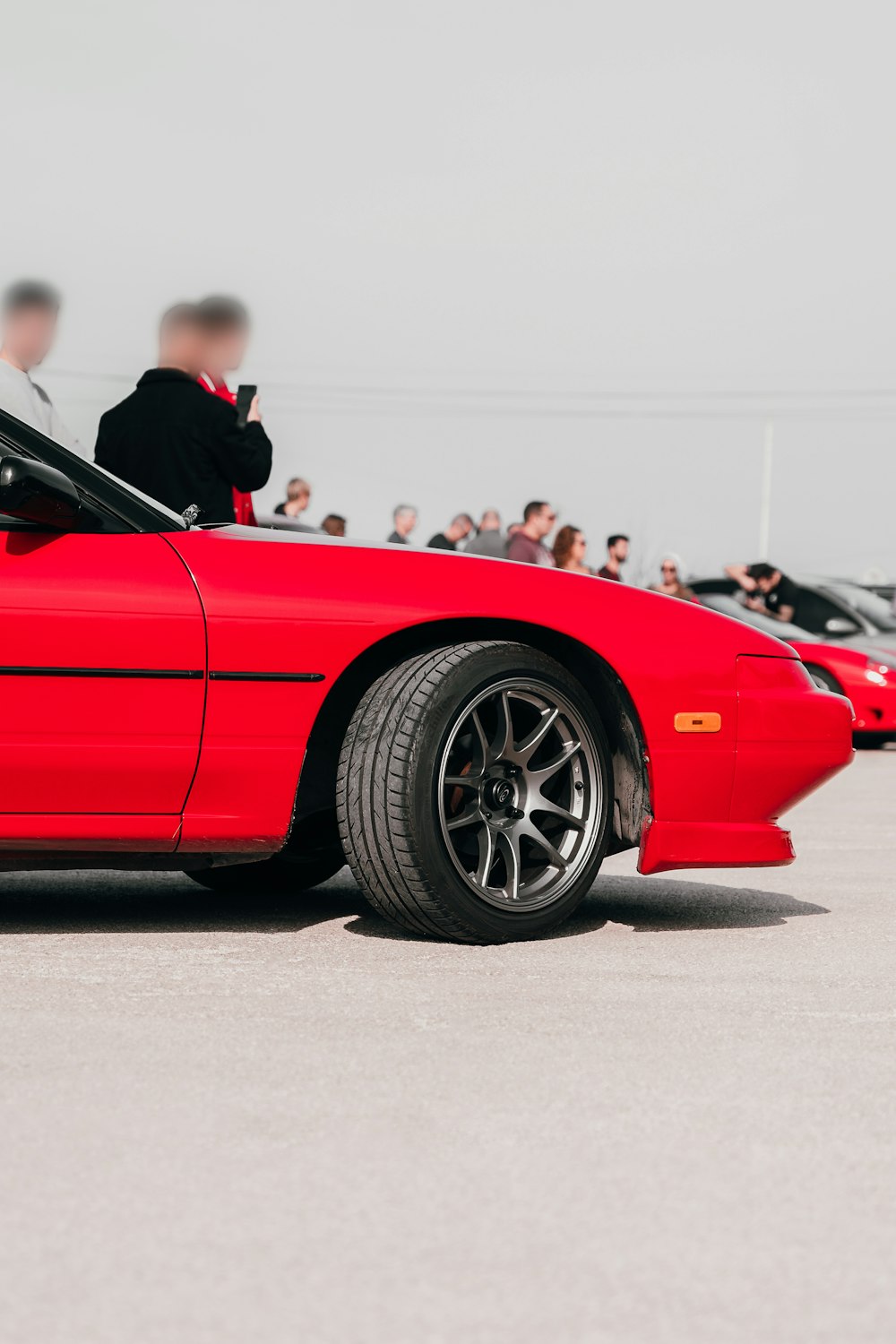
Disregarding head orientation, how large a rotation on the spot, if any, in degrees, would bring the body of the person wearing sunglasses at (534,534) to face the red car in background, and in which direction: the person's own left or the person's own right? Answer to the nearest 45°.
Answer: approximately 45° to the person's own left

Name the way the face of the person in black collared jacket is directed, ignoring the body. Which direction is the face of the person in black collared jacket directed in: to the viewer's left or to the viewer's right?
to the viewer's right

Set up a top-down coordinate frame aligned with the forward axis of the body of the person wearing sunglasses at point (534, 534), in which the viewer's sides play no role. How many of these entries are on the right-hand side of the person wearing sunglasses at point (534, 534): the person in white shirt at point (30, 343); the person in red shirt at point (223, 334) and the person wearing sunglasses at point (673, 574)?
2

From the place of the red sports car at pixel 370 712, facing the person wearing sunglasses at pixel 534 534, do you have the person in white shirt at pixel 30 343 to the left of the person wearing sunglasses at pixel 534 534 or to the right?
left

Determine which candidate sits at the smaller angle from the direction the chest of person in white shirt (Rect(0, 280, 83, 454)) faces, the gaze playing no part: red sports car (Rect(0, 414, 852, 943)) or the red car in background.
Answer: the red sports car

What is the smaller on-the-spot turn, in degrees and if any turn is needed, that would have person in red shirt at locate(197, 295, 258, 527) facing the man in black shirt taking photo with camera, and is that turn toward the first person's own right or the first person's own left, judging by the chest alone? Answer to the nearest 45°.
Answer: approximately 90° to the first person's own left

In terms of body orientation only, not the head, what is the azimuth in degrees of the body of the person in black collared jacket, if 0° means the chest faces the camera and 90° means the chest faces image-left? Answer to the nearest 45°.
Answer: approximately 225°

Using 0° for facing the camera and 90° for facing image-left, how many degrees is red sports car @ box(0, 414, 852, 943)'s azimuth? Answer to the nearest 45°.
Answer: approximately 270°
